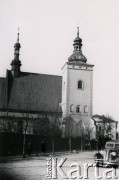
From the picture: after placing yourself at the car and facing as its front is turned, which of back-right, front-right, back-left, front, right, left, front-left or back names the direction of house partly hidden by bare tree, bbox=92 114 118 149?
back-right

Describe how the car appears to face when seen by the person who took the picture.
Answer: facing the viewer and to the left of the viewer

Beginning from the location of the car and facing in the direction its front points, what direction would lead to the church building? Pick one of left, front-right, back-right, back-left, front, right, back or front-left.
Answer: back-right

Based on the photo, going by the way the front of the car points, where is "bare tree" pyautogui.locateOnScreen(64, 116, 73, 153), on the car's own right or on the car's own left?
on the car's own right

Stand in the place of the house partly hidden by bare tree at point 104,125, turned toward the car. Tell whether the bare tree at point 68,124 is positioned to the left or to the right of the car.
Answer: right

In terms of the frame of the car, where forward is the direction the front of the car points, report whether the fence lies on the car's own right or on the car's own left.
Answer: on the car's own right
